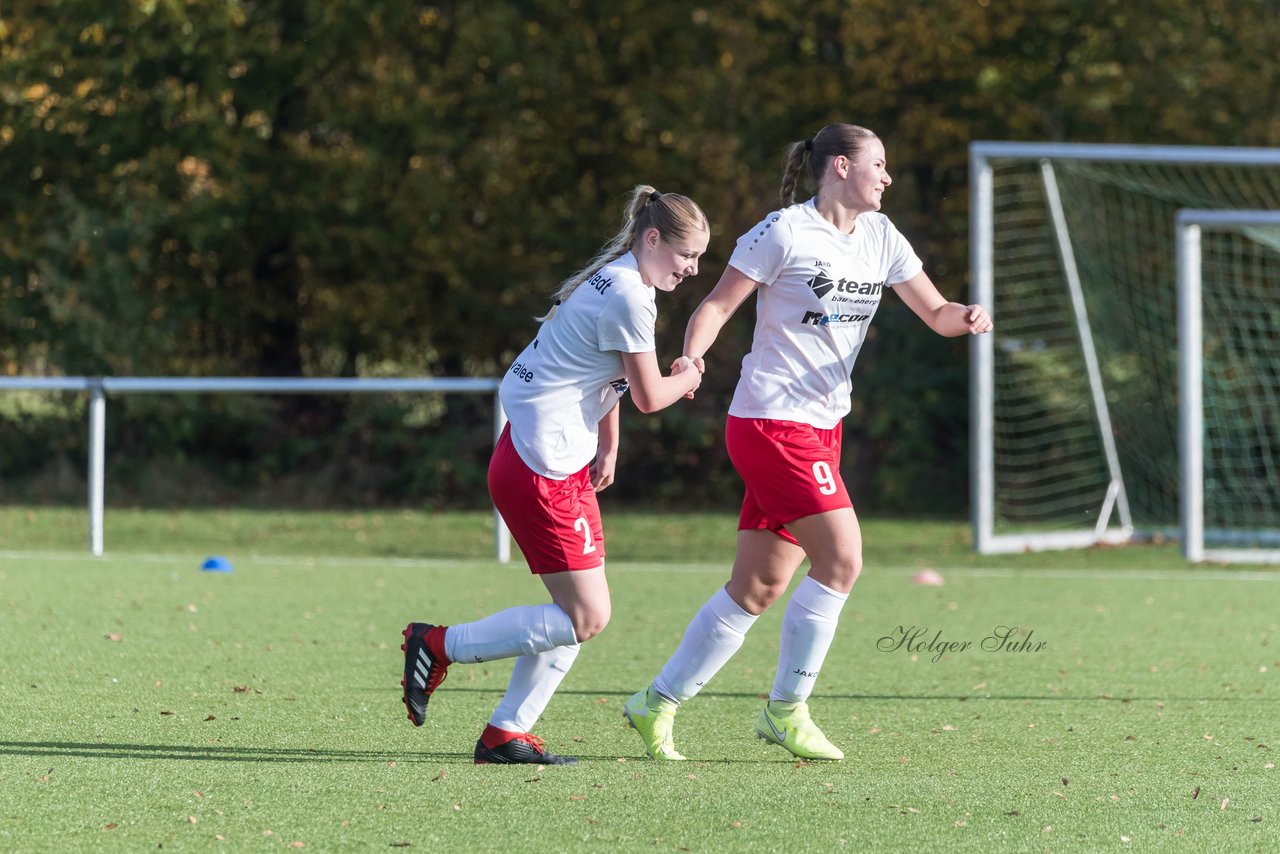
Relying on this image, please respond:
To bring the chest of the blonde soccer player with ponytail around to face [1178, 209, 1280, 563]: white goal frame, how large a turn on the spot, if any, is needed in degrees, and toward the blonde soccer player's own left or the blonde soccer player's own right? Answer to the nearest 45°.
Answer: approximately 45° to the blonde soccer player's own left

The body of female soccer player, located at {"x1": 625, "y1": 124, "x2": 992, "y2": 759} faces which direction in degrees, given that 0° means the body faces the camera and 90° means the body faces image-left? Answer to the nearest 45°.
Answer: approximately 315°

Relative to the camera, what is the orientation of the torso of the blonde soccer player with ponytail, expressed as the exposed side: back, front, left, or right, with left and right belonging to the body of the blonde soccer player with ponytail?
right

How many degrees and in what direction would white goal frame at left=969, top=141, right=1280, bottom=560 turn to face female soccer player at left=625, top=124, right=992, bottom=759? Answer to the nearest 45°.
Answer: approximately 45° to its left

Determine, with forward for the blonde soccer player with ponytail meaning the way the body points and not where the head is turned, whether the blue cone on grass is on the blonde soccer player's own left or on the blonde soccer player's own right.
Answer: on the blonde soccer player's own left

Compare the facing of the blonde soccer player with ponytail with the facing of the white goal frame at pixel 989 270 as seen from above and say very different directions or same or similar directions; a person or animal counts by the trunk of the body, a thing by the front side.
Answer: very different directions

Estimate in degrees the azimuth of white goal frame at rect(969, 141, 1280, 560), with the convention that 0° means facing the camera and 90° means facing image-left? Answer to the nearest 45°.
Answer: approximately 45°

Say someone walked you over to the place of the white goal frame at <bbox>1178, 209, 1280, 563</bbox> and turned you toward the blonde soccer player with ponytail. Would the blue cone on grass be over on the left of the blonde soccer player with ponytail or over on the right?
right

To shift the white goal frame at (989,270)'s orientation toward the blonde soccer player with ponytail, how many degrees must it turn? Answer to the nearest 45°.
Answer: approximately 45° to its left

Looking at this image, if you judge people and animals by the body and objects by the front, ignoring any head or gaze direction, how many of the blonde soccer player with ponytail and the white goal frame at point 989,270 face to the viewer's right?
1

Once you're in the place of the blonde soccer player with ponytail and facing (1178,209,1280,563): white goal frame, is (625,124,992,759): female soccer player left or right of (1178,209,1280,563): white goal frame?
right

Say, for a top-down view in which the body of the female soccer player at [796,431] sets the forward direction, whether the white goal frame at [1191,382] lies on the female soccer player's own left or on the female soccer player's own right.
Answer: on the female soccer player's own left

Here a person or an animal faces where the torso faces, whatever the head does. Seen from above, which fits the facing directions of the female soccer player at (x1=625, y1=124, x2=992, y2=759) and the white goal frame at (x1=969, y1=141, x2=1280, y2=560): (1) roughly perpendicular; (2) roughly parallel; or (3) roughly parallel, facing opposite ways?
roughly perpendicular

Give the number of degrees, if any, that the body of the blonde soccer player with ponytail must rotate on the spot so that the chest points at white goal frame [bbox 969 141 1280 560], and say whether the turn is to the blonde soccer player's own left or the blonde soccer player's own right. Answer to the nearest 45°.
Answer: approximately 90° to the blonde soccer player's own left
